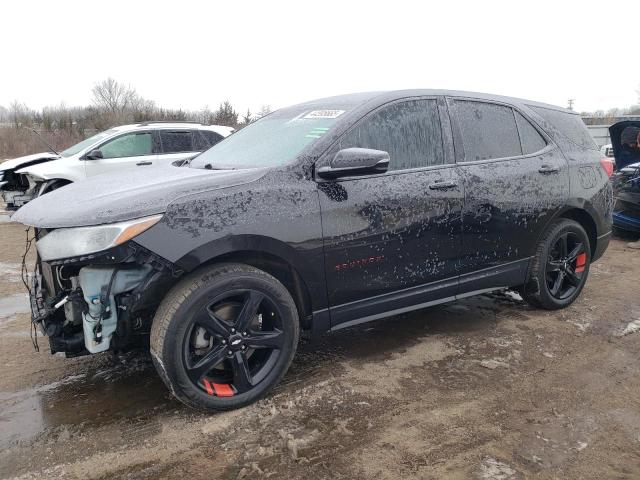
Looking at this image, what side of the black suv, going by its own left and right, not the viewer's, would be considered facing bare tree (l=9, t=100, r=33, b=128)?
right

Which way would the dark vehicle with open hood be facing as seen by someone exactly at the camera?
facing the viewer and to the left of the viewer

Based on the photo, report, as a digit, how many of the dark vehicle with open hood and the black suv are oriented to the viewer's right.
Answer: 0

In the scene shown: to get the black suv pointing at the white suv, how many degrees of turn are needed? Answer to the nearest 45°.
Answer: approximately 90° to its right

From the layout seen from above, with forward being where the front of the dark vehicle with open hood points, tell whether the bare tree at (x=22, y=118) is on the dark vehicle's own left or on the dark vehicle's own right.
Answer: on the dark vehicle's own right

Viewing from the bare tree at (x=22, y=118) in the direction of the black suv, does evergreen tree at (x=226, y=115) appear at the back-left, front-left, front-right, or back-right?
front-left

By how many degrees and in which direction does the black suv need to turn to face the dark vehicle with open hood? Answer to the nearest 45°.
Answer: approximately 180°

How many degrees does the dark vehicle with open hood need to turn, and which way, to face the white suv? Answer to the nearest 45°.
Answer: approximately 45° to its right

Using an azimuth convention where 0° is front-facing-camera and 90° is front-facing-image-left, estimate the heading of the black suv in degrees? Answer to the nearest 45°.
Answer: approximately 45°

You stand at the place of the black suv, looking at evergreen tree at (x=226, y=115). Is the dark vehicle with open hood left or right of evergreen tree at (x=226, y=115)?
right

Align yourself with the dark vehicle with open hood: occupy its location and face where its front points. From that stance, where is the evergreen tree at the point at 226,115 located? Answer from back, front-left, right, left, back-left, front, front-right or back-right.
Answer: right

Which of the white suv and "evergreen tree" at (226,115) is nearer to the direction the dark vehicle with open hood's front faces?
the white suv

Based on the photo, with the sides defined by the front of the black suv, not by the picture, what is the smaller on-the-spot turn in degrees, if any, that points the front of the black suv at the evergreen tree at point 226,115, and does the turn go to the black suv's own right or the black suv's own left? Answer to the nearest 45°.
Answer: approximately 135° to the black suv's own right

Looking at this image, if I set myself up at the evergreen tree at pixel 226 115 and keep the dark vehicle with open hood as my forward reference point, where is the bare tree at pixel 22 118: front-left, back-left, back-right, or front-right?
back-right
